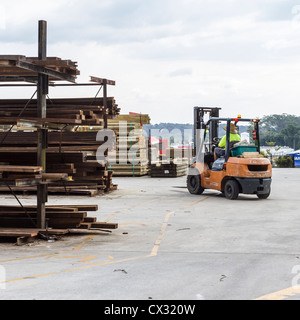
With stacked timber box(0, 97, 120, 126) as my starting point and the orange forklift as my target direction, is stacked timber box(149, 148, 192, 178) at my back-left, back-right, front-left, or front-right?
front-left

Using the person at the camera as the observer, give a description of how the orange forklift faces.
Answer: facing away from the viewer and to the left of the viewer

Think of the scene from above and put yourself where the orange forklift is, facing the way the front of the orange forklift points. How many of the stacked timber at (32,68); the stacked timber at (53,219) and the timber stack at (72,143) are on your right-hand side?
0

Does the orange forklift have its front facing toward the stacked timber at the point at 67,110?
no

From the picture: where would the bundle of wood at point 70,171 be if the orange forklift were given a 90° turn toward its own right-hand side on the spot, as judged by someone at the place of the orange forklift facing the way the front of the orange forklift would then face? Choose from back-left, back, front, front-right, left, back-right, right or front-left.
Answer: back

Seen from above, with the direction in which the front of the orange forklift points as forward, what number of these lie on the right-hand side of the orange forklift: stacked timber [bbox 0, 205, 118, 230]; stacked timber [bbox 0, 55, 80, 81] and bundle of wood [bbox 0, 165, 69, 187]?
0

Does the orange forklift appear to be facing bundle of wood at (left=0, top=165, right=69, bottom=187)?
no

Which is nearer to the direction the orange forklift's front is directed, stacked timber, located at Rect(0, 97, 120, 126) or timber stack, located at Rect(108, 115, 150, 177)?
the timber stack

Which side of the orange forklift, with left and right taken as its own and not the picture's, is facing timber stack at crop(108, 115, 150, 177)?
front

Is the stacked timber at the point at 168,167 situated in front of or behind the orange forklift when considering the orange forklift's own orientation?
in front
